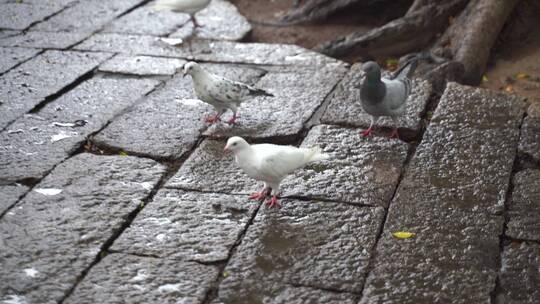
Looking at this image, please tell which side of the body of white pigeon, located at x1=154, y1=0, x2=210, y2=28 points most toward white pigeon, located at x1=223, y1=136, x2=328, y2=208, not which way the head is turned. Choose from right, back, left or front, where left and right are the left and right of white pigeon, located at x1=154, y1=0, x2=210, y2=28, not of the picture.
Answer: right

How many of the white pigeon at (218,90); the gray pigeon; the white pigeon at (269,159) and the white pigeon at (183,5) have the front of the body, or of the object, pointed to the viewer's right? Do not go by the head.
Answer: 1

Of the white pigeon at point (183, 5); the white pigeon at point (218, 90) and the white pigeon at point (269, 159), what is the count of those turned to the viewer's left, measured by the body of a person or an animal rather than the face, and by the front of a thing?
2

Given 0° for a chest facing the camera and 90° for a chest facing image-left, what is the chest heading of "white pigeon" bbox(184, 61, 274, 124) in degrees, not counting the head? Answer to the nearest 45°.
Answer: approximately 90°

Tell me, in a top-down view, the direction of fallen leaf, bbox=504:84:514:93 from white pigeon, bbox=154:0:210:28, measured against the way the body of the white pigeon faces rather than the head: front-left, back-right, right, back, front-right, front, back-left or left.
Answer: front-right

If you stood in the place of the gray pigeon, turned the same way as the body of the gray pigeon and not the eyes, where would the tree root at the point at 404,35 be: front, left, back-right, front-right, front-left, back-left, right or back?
back-right

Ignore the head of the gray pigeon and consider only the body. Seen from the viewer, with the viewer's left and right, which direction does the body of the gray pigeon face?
facing the viewer and to the left of the viewer

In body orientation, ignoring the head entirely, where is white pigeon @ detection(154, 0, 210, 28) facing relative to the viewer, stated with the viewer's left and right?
facing to the right of the viewer

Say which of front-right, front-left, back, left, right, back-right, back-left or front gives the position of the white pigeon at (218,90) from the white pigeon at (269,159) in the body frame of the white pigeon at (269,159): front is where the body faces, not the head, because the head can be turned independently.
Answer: right

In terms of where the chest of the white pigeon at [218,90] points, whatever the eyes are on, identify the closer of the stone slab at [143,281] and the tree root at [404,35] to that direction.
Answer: the stone slab

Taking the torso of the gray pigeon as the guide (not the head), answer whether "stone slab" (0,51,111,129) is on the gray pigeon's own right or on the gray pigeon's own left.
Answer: on the gray pigeon's own right

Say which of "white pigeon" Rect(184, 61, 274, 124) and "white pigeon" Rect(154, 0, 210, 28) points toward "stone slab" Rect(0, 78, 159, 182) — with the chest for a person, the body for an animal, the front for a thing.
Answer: "white pigeon" Rect(184, 61, 274, 124)

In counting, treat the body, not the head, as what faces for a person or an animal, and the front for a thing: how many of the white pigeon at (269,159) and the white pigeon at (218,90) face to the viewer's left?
2

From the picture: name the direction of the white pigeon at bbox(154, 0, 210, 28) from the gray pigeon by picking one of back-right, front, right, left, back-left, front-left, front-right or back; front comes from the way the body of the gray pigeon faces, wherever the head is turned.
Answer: right

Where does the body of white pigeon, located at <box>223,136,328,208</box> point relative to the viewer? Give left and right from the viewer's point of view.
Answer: facing to the left of the viewer
